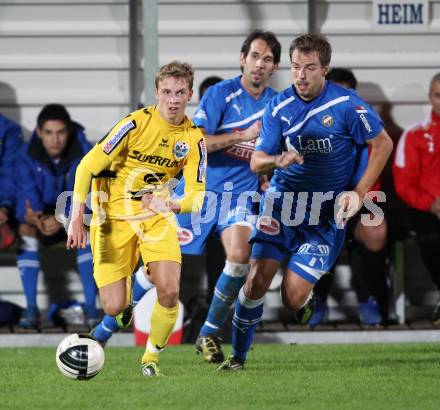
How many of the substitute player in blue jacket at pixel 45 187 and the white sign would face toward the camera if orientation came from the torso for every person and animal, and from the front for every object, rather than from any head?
2

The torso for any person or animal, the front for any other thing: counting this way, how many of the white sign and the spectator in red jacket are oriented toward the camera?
2

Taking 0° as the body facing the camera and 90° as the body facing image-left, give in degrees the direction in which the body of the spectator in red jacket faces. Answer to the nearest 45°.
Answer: approximately 0°

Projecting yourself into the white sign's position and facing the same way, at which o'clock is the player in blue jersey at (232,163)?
The player in blue jersey is roughly at 1 o'clock from the white sign.

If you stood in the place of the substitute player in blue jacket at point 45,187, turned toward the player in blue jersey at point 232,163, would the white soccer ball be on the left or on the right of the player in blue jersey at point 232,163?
right

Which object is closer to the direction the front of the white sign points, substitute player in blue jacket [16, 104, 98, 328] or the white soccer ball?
the white soccer ball
